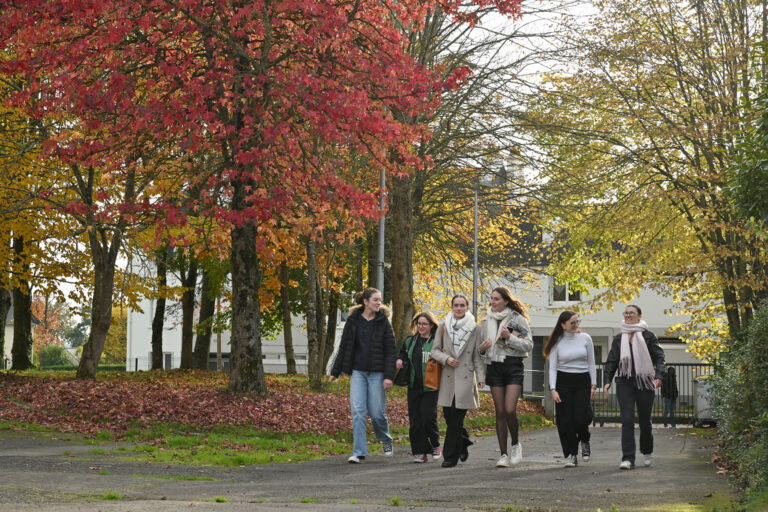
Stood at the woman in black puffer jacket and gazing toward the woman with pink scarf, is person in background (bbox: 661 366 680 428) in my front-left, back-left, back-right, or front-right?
front-left

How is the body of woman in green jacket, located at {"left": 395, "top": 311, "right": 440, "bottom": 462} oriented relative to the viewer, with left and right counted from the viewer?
facing the viewer

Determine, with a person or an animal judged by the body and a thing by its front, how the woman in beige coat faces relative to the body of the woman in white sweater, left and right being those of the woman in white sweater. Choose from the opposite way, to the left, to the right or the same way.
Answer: the same way

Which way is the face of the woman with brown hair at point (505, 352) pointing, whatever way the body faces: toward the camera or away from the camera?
toward the camera

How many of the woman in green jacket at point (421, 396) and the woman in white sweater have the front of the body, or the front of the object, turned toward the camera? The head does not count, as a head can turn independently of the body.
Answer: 2

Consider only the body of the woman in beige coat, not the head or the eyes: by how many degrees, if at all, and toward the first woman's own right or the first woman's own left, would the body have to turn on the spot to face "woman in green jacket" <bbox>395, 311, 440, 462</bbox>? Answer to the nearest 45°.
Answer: approximately 135° to the first woman's own right

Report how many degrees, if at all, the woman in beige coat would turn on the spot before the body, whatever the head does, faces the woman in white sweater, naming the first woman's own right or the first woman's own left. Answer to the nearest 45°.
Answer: approximately 90° to the first woman's own left

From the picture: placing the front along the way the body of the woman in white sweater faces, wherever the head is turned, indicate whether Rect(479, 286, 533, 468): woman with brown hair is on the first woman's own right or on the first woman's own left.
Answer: on the first woman's own right

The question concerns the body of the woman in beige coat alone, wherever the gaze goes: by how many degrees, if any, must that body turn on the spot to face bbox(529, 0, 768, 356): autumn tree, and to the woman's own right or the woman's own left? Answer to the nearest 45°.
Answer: approximately 180°

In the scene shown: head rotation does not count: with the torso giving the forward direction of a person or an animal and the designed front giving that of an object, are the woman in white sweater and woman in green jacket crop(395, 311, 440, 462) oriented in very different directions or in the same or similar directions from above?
same or similar directions

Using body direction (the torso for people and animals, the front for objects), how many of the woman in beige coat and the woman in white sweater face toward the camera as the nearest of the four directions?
2

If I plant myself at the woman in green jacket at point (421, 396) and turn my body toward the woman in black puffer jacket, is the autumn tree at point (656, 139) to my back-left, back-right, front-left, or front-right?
back-right

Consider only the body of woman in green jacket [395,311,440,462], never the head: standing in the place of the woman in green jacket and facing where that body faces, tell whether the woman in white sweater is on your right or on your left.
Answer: on your left

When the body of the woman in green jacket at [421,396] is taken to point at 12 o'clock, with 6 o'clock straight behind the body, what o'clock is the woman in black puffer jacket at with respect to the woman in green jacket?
The woman in black puffer jacket is roughly at 3 o'clock from the woman in green jacket.

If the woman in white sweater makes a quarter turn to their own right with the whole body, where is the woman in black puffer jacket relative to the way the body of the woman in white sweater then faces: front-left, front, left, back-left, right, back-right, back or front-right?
front

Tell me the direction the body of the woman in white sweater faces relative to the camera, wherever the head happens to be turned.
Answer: toward the camera
